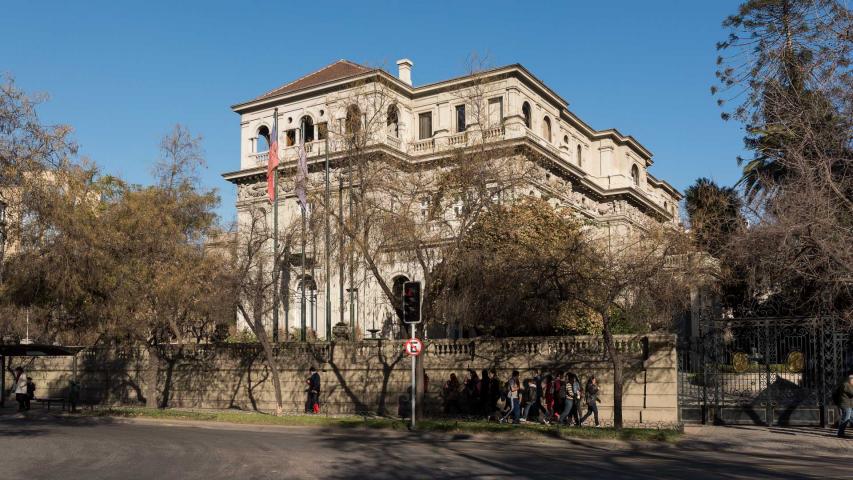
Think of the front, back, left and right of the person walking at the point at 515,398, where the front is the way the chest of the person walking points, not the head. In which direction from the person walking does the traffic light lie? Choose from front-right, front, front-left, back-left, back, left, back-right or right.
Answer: back-right

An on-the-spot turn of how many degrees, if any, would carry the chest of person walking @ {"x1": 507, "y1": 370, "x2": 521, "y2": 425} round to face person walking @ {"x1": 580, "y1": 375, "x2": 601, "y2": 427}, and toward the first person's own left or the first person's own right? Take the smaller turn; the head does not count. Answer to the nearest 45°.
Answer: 0° — they already face them

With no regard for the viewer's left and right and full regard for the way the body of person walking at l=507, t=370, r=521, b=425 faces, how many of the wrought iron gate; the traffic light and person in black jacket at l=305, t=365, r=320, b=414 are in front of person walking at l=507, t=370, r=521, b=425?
1

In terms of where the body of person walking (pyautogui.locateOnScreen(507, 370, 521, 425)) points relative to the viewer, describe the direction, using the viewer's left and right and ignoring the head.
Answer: facing to the right of the viewer

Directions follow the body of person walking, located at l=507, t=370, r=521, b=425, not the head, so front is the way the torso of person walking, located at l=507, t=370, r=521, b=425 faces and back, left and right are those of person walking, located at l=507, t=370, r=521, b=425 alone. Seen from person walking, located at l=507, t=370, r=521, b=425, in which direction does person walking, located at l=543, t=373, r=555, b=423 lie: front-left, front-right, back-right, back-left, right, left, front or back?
front-left

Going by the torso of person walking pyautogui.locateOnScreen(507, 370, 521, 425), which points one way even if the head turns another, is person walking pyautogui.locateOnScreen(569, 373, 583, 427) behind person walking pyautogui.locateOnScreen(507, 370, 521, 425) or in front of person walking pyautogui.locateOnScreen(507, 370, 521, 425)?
in front
